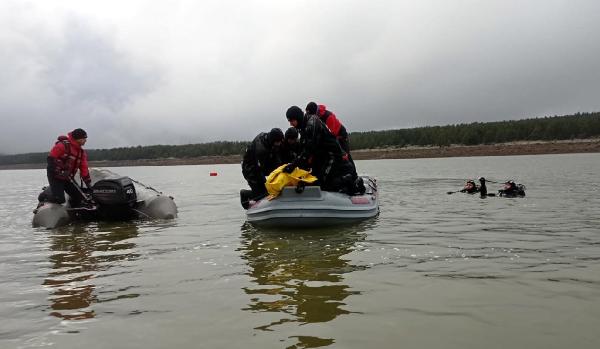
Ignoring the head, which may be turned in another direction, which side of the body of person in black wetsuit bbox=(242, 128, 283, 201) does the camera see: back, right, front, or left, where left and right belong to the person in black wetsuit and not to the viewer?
right

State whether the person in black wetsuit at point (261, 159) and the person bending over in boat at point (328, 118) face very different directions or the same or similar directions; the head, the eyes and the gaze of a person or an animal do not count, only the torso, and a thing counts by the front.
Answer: very different directions

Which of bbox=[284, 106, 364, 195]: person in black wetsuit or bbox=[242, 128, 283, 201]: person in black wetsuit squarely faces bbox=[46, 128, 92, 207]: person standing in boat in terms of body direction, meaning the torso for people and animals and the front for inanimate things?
bbox=[284, 106, 364, 195]: person in black wetsuit

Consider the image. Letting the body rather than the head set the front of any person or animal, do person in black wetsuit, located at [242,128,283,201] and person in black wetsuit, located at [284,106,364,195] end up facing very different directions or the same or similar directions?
very different directions

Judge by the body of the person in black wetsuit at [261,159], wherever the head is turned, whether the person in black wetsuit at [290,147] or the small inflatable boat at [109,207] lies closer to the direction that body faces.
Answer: the person in black wetsuit

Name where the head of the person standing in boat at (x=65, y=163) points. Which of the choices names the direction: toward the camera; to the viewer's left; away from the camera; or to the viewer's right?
to the viewer's right

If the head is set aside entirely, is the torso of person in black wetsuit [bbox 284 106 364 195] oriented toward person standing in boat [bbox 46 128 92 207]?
yes

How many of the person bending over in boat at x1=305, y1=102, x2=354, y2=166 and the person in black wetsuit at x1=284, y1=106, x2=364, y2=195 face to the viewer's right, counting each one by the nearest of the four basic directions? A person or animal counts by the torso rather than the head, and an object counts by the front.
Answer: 0

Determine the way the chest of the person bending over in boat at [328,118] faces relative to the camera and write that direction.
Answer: to the viewer's left

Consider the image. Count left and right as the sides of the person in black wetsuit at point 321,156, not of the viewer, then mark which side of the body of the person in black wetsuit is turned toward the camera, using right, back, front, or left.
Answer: left

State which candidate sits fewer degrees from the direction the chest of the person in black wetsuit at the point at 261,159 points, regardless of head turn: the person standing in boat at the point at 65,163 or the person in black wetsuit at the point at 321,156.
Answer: the person in black wetsuit

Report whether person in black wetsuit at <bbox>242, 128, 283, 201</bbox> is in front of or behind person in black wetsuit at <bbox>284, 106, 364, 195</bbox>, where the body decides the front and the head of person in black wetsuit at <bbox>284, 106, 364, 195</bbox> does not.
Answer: in front

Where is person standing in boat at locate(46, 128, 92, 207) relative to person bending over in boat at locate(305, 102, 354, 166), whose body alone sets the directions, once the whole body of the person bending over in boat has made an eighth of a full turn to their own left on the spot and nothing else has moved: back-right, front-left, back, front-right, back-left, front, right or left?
front-right

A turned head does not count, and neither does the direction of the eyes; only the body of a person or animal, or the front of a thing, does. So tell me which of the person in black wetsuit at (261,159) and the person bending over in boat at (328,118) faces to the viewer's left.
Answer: the person bending over in boat

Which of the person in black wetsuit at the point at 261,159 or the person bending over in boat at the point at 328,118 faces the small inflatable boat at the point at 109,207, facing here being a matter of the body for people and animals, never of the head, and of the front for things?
the person bending over in boat
